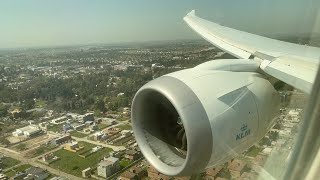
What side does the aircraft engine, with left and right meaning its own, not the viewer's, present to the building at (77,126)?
right

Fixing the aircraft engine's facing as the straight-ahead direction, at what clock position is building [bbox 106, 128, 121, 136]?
The building is roughly at 4 o'clock from the aircraft engine.

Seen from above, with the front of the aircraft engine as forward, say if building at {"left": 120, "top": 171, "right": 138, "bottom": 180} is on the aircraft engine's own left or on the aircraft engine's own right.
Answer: on the aircraft engine's own right

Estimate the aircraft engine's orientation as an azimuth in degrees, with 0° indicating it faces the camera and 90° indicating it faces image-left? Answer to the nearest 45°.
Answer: approximately 45°

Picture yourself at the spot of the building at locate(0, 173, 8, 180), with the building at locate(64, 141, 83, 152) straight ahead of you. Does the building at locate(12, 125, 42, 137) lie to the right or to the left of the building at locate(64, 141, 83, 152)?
left

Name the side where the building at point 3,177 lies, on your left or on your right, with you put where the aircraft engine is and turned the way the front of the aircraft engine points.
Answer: on your right

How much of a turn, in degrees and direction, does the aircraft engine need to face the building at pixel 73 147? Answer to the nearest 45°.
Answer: approximately 90° to its right

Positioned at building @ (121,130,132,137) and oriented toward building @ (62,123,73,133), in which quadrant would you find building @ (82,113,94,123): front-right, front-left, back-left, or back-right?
front-right
